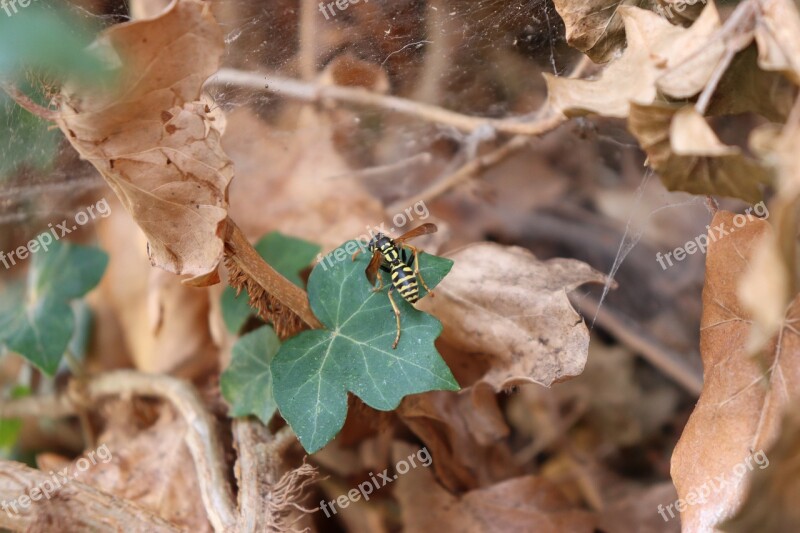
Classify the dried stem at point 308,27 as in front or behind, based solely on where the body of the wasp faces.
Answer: in front

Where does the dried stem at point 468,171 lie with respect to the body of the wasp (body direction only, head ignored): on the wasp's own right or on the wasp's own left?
on the wasp's own right

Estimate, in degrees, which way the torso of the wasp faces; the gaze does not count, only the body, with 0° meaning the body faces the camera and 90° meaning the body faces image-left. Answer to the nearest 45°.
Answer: approximately 135°

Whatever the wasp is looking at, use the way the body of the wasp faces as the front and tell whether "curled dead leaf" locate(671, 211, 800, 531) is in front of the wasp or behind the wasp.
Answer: behind

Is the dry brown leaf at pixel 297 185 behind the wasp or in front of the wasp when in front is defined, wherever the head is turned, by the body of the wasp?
in front
